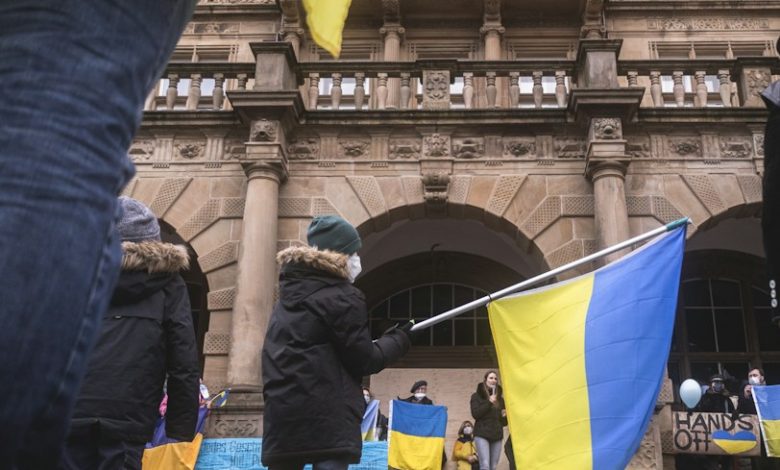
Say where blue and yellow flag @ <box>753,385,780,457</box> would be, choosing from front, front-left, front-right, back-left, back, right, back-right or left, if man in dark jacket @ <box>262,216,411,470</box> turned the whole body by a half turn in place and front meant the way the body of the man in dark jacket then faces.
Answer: back

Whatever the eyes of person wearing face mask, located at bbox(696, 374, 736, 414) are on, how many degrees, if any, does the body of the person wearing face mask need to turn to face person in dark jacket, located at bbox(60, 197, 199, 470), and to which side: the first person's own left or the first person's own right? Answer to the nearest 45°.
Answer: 0° — they already face them

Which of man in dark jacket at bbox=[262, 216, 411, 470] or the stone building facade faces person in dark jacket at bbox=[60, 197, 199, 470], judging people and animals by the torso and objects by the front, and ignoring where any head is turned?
the stone building facade

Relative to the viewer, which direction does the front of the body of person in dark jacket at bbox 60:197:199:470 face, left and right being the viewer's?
facing away from the viewer

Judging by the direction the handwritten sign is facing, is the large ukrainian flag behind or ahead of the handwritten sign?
ahead

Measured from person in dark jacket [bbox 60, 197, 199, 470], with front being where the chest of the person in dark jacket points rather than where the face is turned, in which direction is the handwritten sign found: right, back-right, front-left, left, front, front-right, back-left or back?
front-right

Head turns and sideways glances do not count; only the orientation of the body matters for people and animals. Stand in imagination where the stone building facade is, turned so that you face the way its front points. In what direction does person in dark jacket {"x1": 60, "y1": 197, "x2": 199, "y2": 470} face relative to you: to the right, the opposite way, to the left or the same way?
the opposite way

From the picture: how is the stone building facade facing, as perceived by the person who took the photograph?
facing the viewer

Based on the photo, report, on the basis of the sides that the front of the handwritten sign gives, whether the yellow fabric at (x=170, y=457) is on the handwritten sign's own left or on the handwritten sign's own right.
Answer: on the handwritten sign's own right

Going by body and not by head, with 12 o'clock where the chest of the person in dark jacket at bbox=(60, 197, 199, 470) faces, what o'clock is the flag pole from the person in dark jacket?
The flag pole is roughly at 2 o'clock from the person in dark jacket.

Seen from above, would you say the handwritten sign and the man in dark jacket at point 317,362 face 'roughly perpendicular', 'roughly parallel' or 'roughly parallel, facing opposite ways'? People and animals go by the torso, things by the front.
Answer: roughly parallel, facing opposite ways

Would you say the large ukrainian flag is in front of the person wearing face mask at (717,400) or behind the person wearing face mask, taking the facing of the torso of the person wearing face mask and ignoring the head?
in front
